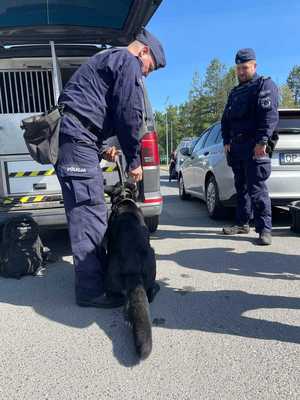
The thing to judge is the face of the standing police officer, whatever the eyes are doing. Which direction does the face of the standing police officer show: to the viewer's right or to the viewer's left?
to the viewer's left

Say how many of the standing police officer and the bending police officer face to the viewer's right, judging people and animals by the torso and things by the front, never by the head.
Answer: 1

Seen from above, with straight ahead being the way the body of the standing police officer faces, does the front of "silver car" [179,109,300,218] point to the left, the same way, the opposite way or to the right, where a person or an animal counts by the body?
to the right

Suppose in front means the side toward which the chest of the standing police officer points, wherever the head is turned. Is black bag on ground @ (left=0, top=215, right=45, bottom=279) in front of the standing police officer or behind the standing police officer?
in front

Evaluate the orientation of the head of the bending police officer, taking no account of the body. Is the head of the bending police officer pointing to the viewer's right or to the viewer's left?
to the viewer's right

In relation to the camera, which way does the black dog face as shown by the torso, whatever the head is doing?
away from the camera

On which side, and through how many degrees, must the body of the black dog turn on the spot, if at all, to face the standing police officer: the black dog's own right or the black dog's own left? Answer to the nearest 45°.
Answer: approximately 45° to the black dog's own right

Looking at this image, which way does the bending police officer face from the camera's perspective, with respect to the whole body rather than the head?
to the viewer's right

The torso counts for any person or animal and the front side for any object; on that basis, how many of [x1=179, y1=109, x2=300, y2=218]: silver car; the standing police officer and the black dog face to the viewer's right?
0

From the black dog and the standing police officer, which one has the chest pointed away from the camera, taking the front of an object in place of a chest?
the black dog

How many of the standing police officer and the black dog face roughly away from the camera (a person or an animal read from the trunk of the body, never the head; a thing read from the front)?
1
